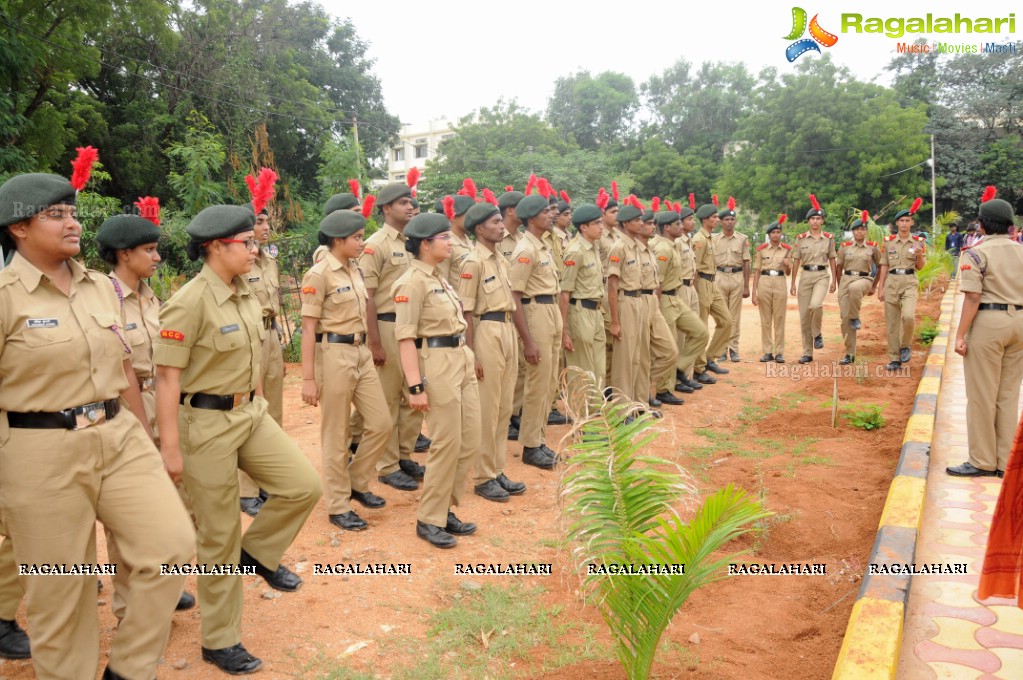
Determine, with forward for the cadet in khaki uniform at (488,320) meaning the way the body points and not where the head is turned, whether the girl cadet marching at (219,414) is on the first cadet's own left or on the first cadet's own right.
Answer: on the first cadet's own right

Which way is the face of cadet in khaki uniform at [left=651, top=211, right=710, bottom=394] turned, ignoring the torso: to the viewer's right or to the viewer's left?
to the viewer's right

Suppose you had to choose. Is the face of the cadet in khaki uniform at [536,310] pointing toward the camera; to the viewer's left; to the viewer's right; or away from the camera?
to the viewer's right

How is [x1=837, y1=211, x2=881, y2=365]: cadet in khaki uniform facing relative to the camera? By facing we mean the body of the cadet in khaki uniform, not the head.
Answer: toward the camera

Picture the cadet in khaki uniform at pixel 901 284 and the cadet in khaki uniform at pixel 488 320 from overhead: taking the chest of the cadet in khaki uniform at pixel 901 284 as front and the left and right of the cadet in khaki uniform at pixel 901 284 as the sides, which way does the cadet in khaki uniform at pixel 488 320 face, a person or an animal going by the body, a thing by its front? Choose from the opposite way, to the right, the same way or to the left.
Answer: to the left

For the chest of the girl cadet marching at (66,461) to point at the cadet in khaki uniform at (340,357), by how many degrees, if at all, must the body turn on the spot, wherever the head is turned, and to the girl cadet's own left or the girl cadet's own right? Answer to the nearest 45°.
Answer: approximately 90° to the girl cadet's own left

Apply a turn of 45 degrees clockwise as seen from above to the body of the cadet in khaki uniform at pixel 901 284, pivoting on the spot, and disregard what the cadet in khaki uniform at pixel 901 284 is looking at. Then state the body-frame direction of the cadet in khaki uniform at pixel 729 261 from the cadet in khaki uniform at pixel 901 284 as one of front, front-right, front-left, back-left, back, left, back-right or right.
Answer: front-right

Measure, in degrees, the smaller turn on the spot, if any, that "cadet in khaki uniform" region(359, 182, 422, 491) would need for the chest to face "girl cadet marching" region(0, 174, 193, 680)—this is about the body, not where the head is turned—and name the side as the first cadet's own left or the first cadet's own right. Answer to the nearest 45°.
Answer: approximately 45° to the first cadet's own right

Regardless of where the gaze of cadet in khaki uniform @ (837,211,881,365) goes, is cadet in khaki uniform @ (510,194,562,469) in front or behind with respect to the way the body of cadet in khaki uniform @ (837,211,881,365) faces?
in front
